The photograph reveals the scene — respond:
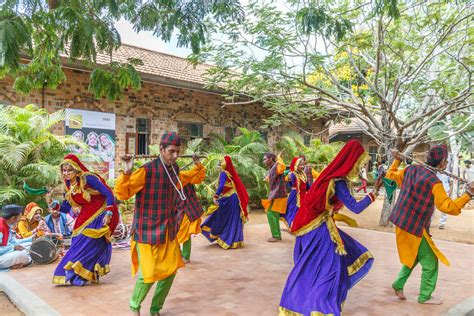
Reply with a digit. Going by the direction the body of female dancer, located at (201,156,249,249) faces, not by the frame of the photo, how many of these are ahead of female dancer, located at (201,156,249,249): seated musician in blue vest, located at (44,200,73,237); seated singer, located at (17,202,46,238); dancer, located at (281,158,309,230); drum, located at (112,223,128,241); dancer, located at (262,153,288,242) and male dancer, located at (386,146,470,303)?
3

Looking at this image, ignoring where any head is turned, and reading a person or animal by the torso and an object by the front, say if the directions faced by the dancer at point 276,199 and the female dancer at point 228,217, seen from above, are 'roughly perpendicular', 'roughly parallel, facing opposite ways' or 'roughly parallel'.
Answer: roughly parallel

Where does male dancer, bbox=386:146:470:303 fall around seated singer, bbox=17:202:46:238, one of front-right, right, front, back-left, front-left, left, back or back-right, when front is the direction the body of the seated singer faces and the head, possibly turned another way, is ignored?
front

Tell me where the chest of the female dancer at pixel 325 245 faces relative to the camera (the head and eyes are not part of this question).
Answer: to the viewer's right

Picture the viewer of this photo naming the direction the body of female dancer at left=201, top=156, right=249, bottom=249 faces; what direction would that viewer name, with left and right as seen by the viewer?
facing to the left of the viewer

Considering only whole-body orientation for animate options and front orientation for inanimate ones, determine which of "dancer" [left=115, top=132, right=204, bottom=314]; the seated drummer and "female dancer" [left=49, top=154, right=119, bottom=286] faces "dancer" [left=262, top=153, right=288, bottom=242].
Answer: the seated drummer

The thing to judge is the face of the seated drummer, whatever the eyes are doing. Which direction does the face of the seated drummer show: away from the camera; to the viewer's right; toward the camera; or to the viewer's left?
to the viewer's right

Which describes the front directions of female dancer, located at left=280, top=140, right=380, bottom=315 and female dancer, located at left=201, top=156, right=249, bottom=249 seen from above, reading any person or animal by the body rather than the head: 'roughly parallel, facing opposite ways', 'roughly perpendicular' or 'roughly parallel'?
roughly parallel, facing opposite ways
